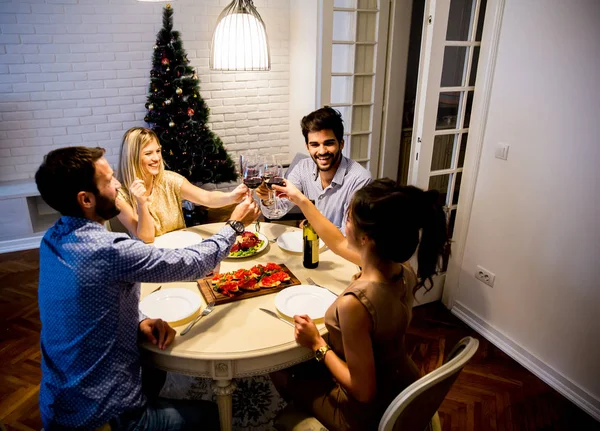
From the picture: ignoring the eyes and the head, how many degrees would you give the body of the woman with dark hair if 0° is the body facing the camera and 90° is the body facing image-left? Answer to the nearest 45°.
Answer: approximately 135°

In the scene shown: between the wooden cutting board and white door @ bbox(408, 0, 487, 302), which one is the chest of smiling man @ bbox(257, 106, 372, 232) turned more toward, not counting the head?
the wooden cutting board

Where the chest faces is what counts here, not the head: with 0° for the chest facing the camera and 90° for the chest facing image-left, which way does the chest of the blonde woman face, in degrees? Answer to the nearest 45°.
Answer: approximately 315°

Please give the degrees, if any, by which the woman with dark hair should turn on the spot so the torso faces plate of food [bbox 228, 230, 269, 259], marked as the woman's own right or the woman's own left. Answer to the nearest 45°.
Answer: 0° — they already face it

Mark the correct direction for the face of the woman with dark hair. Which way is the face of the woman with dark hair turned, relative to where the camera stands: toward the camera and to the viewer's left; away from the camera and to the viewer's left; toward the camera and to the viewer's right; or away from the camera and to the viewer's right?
away from the camera and to the viewer's left

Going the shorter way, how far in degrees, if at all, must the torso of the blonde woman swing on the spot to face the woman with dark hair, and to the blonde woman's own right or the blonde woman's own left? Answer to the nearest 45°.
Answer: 0° — they already face them

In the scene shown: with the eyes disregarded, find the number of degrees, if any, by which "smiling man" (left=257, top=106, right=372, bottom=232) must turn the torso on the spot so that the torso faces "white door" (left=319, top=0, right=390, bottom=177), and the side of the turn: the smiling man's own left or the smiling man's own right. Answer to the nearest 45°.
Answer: approximately 135° to the smiling man's own right

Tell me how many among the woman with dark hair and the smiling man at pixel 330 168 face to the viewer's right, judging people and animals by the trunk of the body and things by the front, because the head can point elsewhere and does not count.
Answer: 0

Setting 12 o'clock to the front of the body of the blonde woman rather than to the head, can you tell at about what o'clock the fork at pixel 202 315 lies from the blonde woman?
The fork is roughly at 1 o'clock from the blonde woman.
